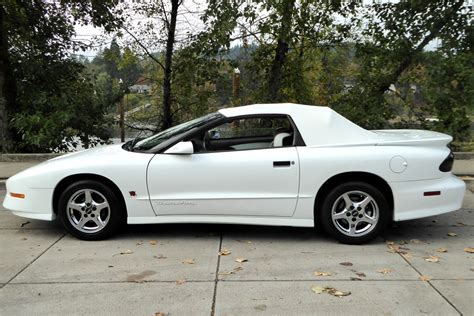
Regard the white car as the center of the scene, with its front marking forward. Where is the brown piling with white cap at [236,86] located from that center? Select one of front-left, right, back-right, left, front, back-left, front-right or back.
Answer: right

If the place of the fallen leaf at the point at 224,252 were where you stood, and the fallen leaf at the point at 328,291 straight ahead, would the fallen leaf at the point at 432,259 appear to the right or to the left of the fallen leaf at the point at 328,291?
left

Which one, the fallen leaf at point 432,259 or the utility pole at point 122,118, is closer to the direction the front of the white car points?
the utility pole

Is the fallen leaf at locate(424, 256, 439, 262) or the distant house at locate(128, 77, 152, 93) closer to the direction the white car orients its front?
the distant house

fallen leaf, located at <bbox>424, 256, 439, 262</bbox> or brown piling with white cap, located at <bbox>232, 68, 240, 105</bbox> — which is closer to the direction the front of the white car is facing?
the brown piling with white cap

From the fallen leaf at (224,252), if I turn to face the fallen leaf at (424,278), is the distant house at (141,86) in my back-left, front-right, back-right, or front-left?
back-left

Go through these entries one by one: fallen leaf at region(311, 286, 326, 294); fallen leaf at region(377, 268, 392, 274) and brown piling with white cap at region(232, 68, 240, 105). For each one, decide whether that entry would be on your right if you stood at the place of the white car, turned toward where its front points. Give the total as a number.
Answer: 1

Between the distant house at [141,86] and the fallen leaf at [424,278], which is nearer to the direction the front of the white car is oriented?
the distant house

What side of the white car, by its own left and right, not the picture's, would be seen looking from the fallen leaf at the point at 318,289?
left

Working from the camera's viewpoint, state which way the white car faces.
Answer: facing to the left of the viewer

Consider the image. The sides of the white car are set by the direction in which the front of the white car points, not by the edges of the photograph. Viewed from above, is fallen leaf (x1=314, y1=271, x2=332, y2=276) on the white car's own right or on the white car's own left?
on the white car's own left
